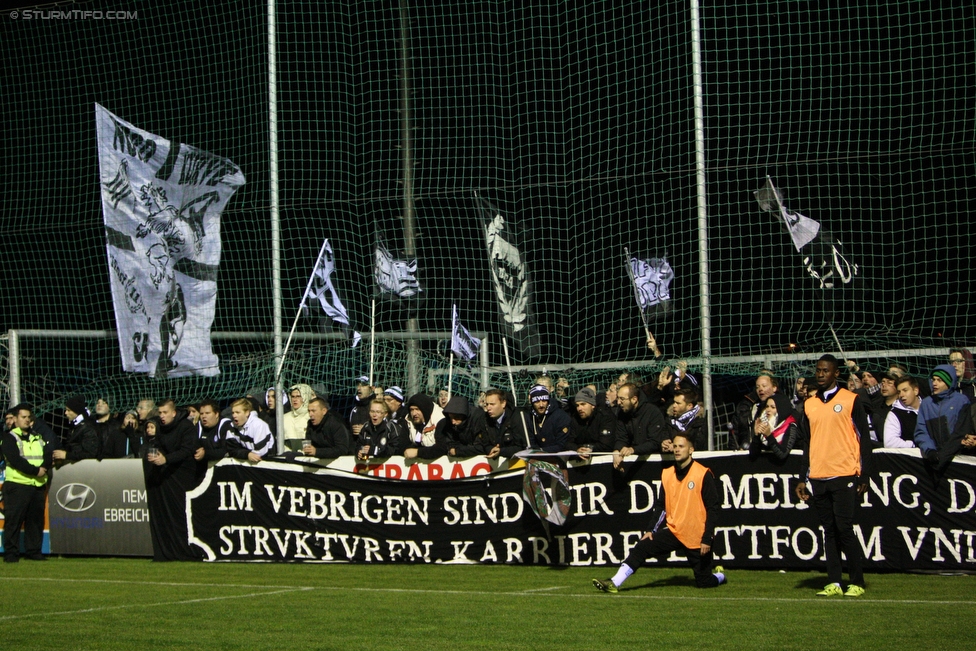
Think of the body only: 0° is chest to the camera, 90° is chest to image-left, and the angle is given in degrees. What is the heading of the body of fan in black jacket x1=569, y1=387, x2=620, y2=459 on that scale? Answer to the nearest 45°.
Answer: approximately 45°

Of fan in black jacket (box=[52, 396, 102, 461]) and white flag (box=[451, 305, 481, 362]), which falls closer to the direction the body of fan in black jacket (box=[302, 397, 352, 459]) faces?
the fan in black jacket

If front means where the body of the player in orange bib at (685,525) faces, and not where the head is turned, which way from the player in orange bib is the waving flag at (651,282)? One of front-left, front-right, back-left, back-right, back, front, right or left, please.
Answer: back-right

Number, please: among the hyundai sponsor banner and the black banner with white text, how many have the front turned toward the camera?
2

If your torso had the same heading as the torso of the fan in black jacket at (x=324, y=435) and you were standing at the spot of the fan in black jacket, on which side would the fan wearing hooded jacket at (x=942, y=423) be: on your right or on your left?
on your left

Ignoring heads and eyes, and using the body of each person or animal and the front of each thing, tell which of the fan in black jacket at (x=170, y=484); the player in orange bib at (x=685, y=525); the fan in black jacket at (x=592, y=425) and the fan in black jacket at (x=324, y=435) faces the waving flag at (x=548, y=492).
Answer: the fan in black jacket at (x=592, y=425)

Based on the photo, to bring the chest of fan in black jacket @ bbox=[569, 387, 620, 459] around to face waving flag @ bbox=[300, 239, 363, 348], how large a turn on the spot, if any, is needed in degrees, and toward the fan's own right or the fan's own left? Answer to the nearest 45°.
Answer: approximately 90° to the fan's own right
